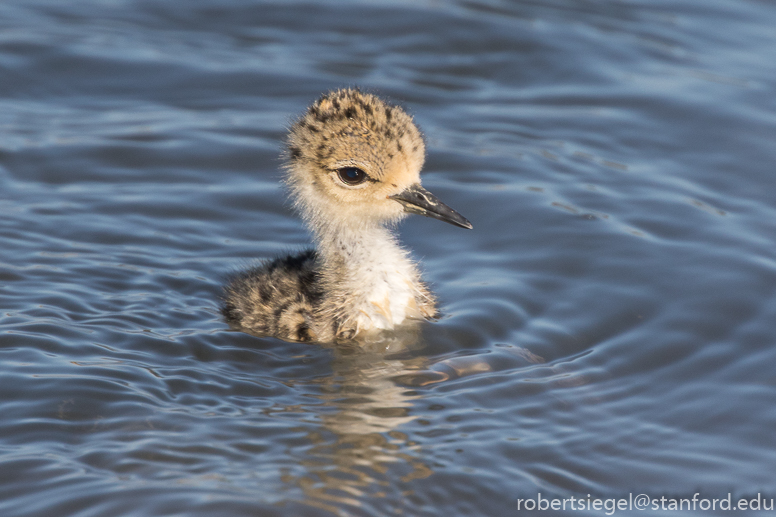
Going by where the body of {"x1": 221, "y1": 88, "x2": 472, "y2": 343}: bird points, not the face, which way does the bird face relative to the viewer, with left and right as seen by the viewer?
facing the viewer and to the right of the viewer
